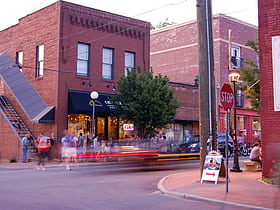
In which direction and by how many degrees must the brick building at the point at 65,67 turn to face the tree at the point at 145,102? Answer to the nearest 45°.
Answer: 0° — it already faces it

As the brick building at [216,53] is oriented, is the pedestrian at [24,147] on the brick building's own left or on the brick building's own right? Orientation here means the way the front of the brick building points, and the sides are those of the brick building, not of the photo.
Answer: on the brick building's own right

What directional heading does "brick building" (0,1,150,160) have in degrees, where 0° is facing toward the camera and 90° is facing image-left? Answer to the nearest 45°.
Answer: approximately 315°

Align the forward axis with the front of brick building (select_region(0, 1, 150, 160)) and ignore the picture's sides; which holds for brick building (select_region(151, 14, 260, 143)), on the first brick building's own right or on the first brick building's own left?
on the first brick building's own left
